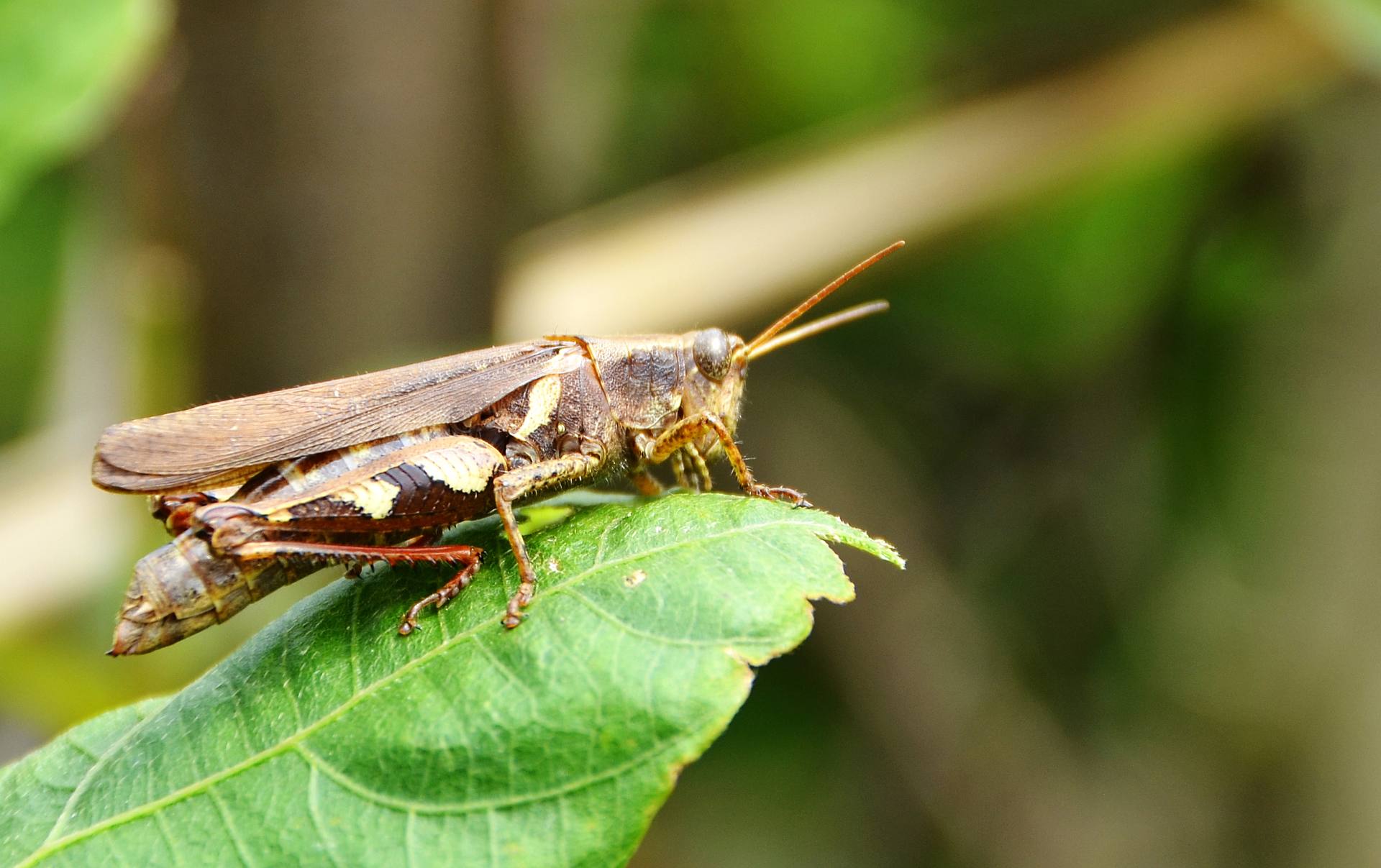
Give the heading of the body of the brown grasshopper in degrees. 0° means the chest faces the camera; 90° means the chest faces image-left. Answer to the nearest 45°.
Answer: approximately 270°

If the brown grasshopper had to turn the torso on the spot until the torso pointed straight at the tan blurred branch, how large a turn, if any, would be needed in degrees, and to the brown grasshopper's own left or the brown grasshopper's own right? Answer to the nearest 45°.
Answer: approximately 45° to the brown grasshopper's own left
